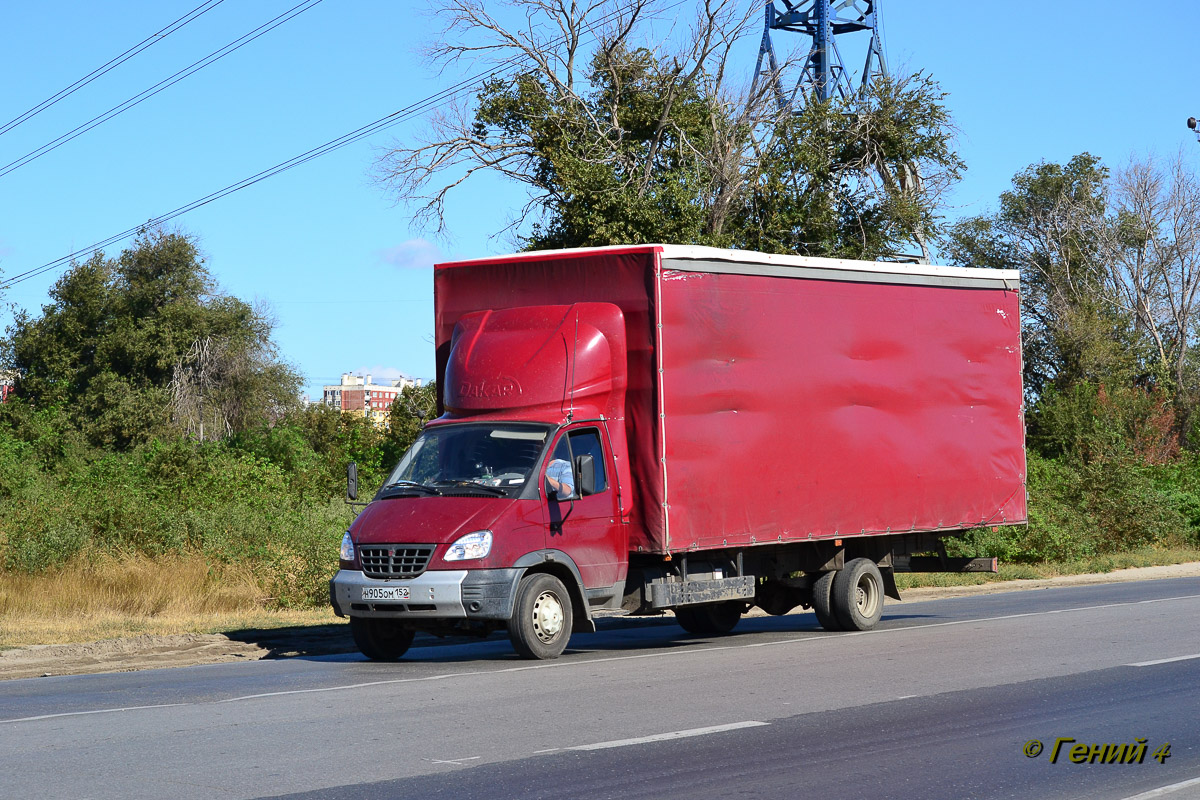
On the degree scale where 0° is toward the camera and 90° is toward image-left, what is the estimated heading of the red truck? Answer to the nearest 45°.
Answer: approximately 45°

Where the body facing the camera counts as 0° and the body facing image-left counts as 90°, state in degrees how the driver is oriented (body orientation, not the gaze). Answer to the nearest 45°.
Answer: approximately 45°
